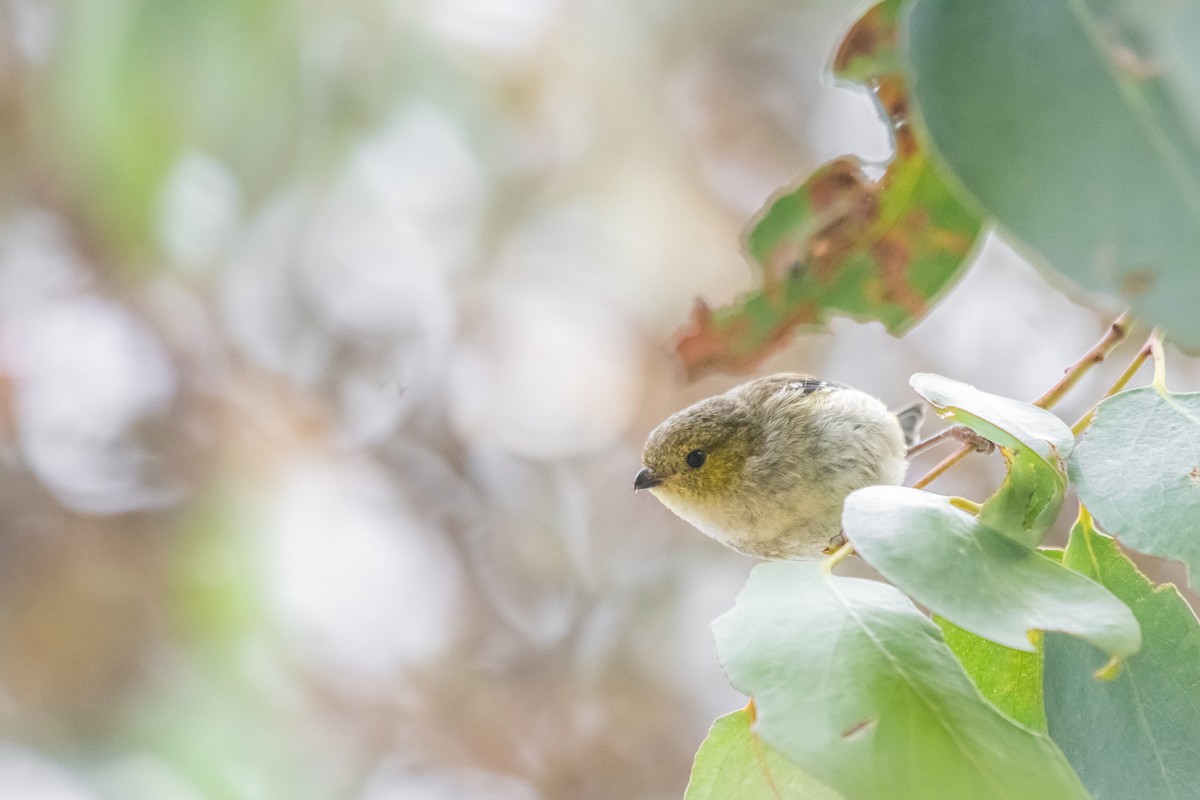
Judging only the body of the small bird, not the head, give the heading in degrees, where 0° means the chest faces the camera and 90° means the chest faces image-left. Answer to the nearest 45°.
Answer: approximately 90°

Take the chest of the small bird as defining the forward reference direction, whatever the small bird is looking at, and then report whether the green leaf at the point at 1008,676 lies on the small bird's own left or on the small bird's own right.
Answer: on the small bird's own left

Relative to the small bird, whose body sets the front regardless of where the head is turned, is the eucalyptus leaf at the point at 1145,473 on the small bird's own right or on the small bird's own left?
on the small bird's own left

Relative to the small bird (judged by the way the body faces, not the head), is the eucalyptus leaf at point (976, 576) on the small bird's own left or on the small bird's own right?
on the small bird's own left

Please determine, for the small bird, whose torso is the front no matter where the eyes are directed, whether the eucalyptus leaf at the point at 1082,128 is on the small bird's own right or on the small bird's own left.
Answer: on the small bird's own left

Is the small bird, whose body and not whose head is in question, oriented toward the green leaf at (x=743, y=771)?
no

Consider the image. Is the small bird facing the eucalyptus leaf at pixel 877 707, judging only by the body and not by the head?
no

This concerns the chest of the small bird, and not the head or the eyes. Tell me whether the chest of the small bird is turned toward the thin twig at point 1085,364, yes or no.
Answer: no
